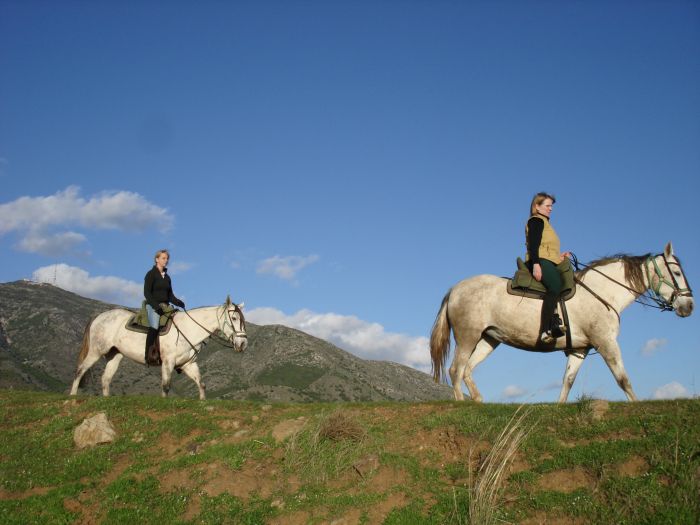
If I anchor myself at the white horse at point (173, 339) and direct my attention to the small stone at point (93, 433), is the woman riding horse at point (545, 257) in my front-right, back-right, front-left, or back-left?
front-left

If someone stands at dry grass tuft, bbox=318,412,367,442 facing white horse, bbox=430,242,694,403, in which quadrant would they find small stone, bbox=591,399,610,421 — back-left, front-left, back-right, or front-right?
front-right

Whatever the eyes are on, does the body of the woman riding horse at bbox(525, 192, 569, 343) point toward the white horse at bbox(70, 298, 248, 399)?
no

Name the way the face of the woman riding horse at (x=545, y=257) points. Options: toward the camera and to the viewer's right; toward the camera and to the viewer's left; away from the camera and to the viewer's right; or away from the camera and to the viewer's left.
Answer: toward the camera and to the viewer's right

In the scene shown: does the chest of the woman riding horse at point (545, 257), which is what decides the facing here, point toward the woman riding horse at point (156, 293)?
no

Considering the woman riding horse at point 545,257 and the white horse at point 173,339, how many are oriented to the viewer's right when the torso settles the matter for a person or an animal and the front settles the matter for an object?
2

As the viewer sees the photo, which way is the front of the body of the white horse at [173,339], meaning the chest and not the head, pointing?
to the viewer's right

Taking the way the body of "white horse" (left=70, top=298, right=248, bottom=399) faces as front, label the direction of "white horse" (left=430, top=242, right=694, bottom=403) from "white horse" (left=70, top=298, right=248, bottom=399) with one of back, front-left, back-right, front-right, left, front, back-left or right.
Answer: front-right

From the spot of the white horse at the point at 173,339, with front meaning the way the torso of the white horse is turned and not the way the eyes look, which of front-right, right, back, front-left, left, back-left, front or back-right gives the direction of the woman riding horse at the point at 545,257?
front-right

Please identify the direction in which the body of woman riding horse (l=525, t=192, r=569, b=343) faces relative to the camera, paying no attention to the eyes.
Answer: to the viewer's right

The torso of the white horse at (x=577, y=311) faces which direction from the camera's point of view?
to the viewer's right

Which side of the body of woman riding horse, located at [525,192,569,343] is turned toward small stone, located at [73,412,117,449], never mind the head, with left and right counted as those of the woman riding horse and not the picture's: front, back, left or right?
back

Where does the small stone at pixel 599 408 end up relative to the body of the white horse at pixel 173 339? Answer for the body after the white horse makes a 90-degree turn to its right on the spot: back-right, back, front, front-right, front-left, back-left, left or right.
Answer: front-left

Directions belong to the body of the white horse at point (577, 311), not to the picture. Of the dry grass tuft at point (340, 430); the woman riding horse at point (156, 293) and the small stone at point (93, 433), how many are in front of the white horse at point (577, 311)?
0

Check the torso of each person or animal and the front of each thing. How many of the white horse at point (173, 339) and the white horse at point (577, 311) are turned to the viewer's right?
2
